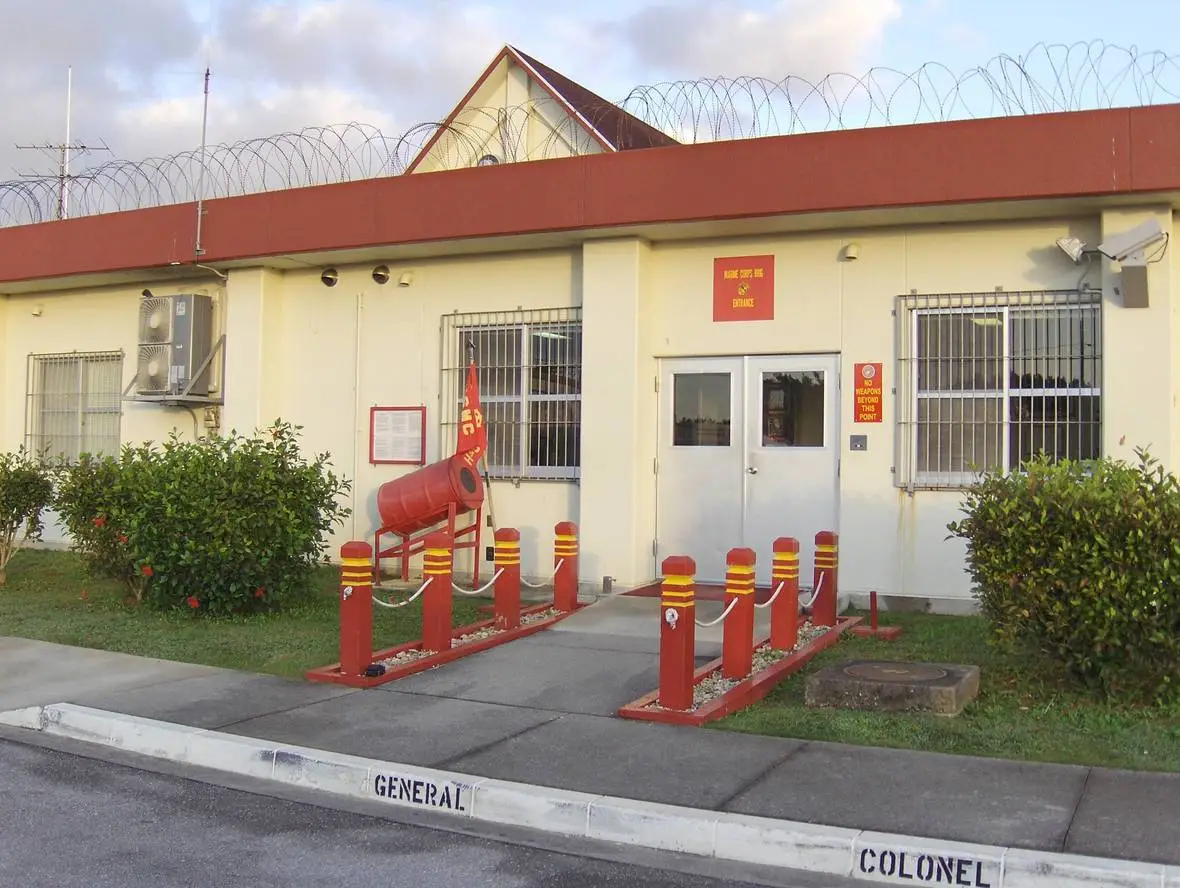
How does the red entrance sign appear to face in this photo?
toward the camera

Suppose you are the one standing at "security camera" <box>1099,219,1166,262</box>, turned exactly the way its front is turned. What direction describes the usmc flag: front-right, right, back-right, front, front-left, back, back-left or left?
front-right

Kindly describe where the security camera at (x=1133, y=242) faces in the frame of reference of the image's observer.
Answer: facing the viewer and to the left of the viewer

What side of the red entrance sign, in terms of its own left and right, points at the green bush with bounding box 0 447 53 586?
right

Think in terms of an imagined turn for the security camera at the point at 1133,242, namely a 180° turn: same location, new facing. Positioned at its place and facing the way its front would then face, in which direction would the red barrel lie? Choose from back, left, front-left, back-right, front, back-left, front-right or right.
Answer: back-left

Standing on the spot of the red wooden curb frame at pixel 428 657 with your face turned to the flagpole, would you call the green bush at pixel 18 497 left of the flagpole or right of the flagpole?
left

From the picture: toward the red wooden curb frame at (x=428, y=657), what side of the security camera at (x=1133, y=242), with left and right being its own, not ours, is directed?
front

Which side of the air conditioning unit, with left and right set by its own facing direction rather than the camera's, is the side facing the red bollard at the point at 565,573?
left

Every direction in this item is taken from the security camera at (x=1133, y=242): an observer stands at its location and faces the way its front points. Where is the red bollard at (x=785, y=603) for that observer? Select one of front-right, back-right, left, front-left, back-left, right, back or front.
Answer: front

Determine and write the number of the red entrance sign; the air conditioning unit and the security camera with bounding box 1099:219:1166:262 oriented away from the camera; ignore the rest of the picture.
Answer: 0

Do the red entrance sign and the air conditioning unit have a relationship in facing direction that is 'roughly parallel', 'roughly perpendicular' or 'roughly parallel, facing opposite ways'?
roughly parallel

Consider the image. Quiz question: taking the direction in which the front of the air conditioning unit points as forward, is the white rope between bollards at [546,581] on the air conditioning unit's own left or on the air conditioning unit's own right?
on the air conditioning unit's own left

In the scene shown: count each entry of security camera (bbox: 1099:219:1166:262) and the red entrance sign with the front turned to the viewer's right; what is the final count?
0

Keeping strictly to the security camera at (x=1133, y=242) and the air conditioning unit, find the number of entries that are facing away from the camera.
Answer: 0

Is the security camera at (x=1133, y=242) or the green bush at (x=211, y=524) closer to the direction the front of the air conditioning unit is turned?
the green bush

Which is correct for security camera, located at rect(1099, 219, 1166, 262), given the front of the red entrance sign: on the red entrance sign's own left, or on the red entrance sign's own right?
on the red entrance sign's own left

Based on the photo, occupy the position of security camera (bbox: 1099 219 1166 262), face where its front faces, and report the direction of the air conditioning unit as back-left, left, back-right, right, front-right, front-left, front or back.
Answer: front-right

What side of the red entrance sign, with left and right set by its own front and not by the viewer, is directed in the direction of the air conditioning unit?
right

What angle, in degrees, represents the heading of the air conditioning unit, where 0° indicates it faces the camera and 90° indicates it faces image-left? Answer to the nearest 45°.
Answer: approximately 45°
